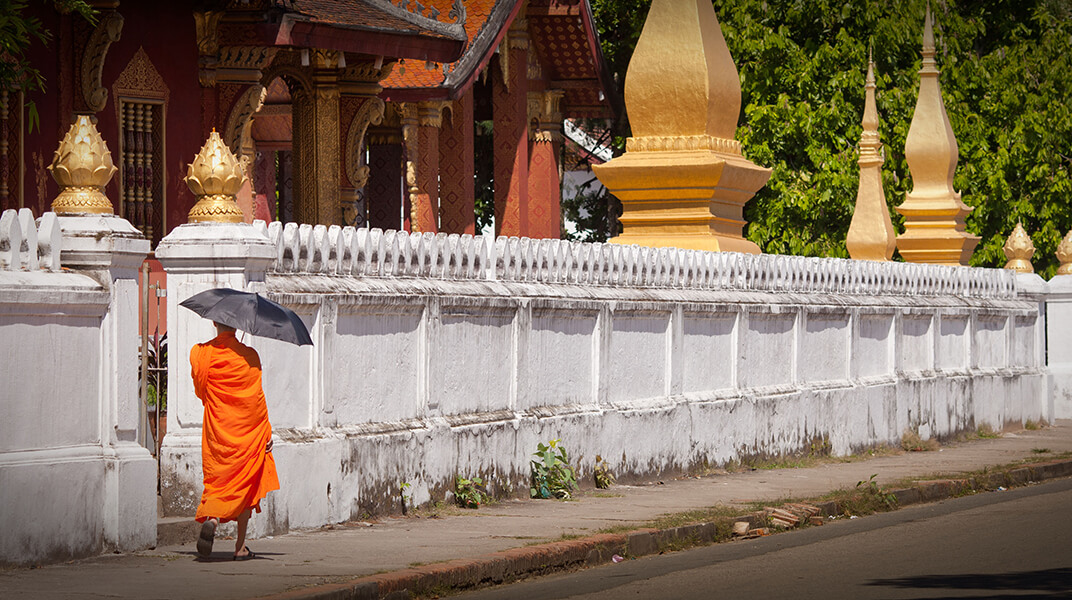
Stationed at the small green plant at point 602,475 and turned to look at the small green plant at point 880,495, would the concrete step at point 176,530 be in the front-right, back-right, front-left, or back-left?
back-right

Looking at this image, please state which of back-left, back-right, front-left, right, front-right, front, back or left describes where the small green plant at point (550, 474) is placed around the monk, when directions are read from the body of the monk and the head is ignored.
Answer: front-right

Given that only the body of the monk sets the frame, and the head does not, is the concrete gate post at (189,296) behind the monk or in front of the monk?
in front

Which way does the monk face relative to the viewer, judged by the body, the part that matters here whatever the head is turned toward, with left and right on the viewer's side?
facing away from the viewer

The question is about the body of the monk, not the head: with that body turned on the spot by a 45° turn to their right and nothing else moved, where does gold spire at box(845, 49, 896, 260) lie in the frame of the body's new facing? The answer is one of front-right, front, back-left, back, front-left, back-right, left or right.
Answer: front

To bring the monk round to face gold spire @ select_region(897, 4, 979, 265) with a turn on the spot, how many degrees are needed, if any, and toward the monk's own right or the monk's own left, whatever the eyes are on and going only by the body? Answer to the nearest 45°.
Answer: approximately 45° to the monk's own right

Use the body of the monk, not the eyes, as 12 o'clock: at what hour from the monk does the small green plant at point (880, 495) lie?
The small green plant is roughly at 2 o'clock from the monk.

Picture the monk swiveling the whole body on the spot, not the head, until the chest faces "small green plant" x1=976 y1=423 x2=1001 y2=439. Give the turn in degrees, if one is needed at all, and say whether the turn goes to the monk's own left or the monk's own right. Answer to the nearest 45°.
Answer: approximately 45° to the monk's own right
